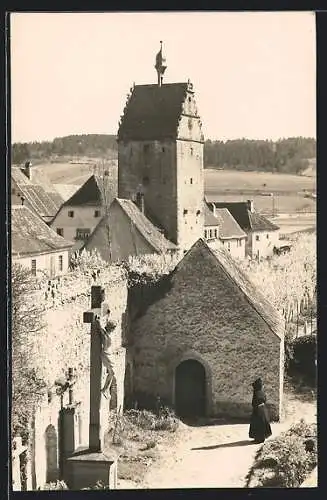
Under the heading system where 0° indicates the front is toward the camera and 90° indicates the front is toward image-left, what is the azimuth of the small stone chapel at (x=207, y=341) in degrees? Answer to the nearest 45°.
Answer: approximately 0°

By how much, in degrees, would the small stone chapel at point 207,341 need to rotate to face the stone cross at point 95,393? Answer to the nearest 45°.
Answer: approximately 45° to its right
